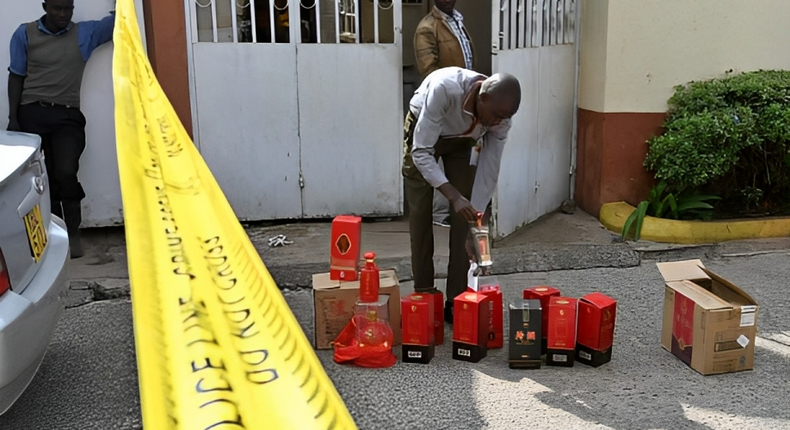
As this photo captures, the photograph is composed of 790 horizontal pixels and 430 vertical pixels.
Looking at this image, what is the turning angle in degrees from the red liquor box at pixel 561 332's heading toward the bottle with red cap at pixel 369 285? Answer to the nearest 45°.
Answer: approximately 90° to its right

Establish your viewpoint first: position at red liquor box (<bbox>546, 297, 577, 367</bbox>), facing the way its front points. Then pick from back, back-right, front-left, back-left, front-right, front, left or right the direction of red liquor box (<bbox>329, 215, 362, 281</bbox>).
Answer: right

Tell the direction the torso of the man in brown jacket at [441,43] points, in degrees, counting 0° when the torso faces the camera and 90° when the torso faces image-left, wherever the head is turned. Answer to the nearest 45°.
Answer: approximately 315°

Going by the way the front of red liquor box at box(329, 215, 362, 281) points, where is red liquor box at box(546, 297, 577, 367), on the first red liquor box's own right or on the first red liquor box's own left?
on the first red liquor box's own left

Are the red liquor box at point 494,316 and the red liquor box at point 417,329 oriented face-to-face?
no

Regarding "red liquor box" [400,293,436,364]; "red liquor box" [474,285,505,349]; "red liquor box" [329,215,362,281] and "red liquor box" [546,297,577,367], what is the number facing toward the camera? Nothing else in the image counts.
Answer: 4

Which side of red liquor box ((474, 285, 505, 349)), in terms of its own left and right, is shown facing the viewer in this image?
front

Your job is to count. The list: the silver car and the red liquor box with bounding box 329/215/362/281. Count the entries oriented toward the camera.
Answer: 1

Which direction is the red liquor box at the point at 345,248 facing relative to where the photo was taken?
toward the camera

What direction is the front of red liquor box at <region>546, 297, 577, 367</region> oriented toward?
toward the camera

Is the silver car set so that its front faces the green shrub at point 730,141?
no

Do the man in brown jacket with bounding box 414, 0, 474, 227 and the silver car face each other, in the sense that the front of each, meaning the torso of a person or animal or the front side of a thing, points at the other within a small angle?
no

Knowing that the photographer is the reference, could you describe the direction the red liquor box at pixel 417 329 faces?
facing the viewer

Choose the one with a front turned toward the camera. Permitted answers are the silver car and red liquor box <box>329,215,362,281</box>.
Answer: the red liquor box

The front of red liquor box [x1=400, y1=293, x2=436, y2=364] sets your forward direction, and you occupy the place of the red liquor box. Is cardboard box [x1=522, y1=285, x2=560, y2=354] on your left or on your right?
on your left

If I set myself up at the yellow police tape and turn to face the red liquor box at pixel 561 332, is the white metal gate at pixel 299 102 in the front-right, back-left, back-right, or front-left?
front-left

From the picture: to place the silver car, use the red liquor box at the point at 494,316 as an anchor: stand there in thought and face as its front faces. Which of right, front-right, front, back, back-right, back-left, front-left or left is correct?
front-right

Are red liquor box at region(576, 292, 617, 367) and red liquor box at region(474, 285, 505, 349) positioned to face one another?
no

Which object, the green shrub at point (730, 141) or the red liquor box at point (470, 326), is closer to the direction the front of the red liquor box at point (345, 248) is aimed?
the red liquor box
